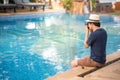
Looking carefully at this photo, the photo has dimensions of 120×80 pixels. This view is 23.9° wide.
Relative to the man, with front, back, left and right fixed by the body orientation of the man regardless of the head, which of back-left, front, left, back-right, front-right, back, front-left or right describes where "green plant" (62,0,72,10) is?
front-right

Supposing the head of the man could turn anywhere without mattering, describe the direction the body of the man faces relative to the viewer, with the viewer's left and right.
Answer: facing away from the viewer and to the left of the viewer
